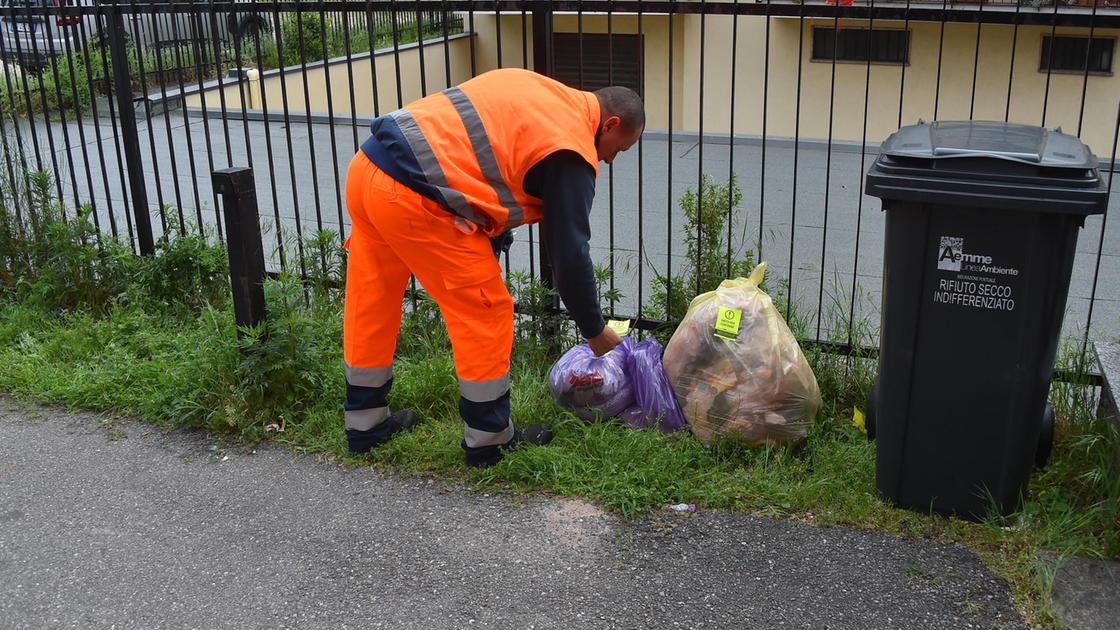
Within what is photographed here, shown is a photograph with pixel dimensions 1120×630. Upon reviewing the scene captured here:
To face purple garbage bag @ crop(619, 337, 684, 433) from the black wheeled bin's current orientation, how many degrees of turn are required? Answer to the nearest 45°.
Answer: approximately 90° to its right

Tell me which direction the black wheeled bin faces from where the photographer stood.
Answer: facing the viewer

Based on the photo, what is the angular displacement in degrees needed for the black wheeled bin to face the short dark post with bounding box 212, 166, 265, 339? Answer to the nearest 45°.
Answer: approximately 90° to its right

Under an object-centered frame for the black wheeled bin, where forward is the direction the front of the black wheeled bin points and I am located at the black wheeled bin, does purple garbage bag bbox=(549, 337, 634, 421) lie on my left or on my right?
on my right

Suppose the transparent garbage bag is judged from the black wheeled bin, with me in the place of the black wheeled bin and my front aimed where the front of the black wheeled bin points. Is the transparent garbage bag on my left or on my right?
on my right

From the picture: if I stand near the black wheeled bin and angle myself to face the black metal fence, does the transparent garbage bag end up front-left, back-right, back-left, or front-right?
front-left
